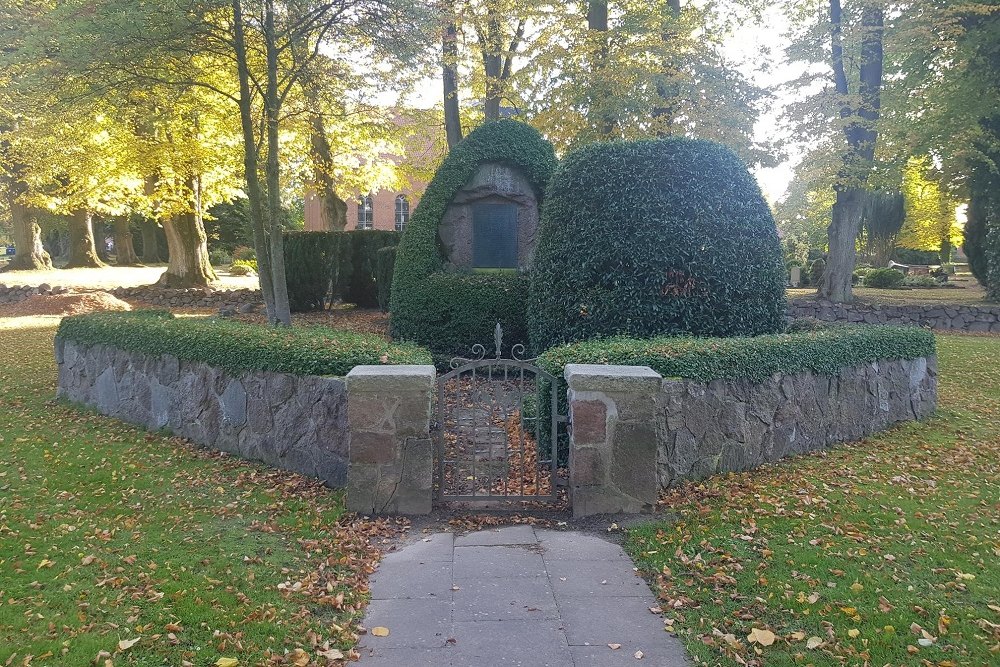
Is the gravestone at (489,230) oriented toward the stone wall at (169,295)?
no

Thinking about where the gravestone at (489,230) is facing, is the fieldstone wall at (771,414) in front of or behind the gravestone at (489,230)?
in front

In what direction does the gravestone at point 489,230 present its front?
toward the camera

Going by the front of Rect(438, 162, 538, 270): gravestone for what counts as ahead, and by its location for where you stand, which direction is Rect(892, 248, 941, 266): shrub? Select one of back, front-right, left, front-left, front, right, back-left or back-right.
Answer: back-left

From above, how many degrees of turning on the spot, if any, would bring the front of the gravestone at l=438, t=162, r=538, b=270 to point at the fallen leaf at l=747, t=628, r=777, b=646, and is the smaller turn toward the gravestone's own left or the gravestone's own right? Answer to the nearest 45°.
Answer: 0° — it already faces it

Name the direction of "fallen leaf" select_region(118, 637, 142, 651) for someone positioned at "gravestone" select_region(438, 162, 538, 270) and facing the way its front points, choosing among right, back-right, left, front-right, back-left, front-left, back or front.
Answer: front

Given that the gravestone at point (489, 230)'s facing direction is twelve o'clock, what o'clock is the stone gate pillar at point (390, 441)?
The stone gate pillar is roughly at 12 o'clock from the gravestone.

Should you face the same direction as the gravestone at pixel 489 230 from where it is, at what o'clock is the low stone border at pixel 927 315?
The low stone border is roughly at 8 o'clock from the gravestone.

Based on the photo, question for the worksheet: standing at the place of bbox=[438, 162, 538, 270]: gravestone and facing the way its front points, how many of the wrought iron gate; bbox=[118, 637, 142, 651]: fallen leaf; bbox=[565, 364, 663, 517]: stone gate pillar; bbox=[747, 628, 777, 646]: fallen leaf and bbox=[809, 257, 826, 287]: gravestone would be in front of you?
4

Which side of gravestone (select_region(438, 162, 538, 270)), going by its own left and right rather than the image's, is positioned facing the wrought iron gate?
front

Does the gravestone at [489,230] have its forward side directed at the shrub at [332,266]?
no

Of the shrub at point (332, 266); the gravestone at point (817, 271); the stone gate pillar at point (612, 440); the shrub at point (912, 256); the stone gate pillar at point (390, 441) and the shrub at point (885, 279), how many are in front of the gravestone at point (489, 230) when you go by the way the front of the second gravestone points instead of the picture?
2

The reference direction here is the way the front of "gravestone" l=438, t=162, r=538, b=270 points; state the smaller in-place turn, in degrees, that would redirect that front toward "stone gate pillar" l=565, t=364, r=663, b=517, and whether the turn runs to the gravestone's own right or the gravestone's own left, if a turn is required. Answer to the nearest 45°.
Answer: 0° — it already faces it

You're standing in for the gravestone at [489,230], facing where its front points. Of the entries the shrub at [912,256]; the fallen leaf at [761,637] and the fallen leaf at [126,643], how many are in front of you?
2

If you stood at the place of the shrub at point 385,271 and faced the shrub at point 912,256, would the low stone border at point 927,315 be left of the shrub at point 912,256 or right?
right

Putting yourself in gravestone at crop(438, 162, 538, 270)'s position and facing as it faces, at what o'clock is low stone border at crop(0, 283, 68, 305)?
The low stone border is roughly at 4 o'clock from the gravestone.

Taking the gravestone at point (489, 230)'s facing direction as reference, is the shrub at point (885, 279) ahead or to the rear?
to the rear
